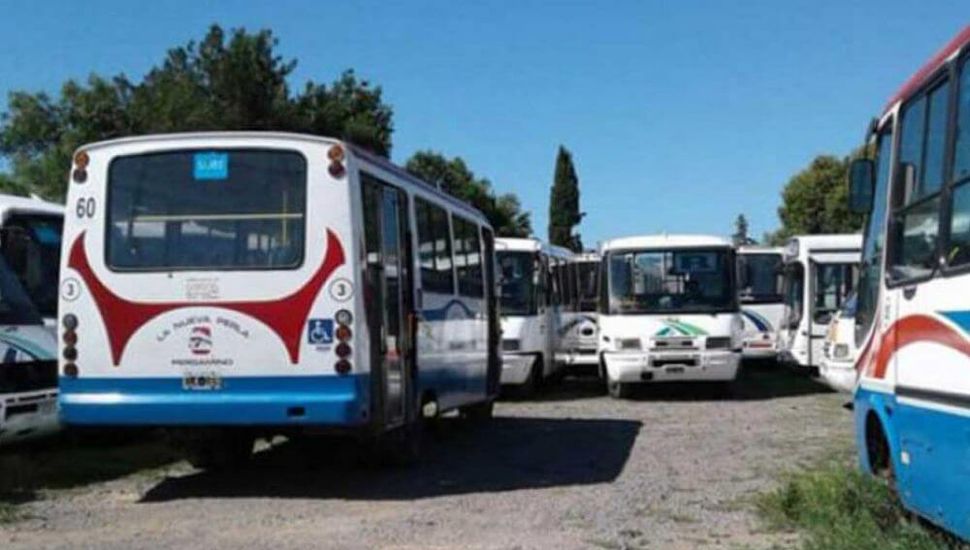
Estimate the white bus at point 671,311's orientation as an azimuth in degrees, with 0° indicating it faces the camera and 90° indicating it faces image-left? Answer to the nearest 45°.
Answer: approximately 0°

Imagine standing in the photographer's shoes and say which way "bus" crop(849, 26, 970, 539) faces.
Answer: facing away from the viewer and to the left of the viewer

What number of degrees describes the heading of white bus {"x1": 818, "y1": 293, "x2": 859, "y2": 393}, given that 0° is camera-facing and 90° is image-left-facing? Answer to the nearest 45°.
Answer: approximately 45°

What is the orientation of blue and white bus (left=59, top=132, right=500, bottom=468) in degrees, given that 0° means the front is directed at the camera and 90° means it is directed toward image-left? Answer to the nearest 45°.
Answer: approximately 225°

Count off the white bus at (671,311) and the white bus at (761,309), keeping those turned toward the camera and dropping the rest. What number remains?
2

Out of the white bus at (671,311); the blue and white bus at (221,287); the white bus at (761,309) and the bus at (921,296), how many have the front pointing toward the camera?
2

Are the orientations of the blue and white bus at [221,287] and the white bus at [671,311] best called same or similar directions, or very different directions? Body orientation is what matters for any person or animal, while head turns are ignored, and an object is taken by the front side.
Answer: very different directions
